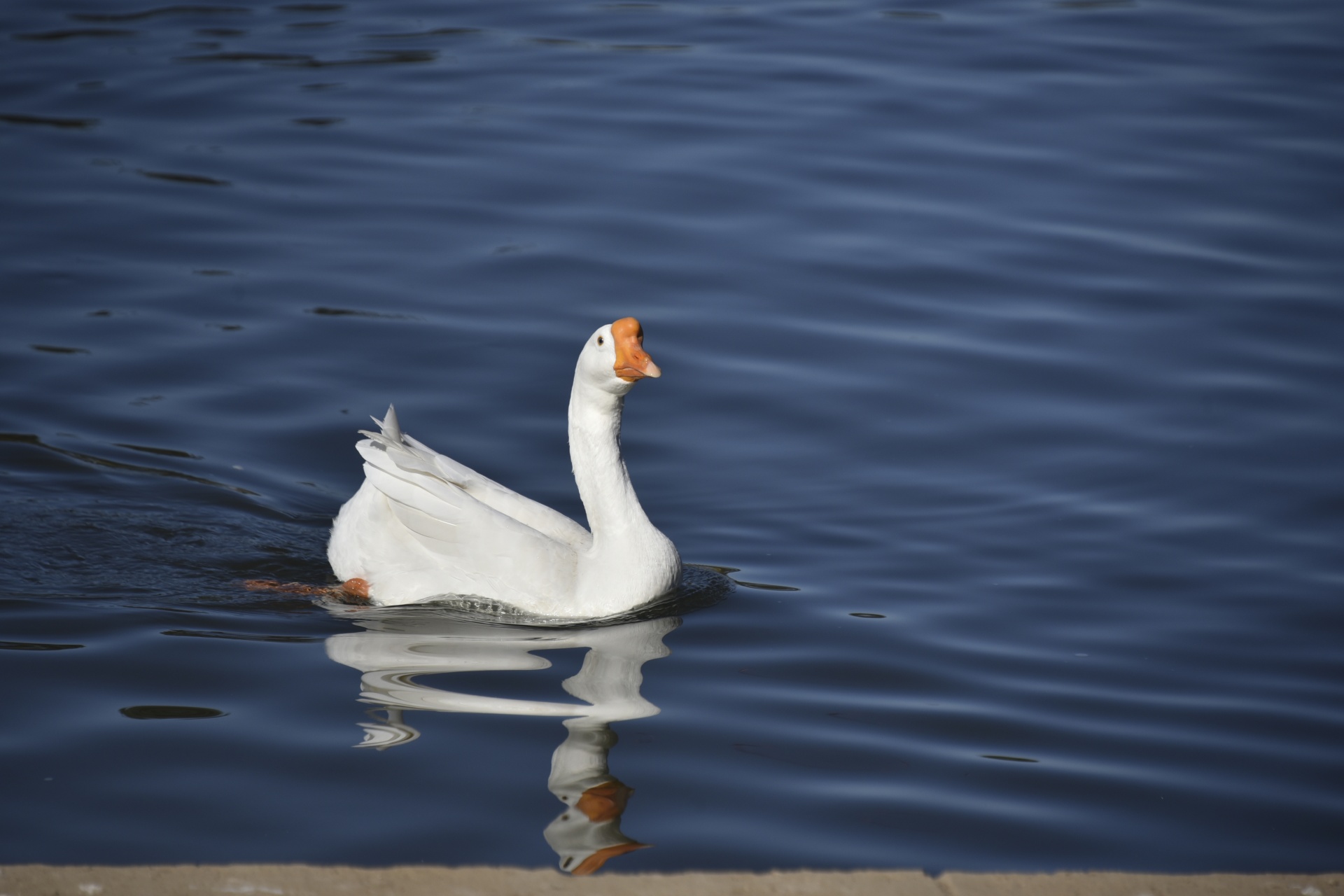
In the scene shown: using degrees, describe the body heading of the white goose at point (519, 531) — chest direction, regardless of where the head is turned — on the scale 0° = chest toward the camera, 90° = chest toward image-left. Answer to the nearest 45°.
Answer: approximately 270°
